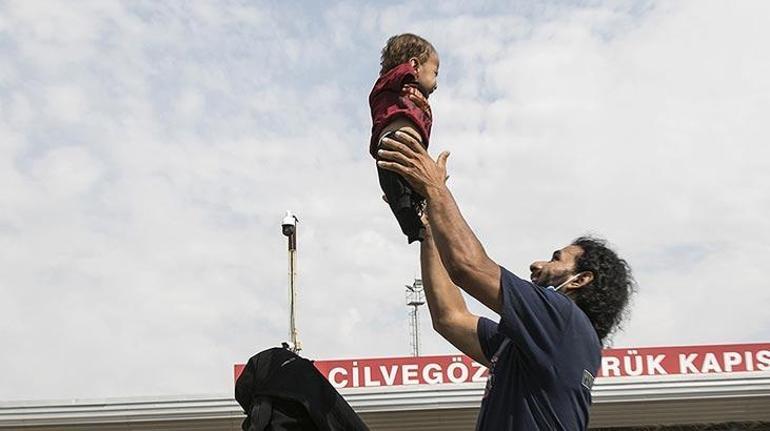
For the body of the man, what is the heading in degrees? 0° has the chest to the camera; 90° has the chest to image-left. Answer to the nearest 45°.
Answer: approximately 90°

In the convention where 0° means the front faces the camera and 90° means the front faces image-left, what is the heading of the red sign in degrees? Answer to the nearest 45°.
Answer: approximately 0°

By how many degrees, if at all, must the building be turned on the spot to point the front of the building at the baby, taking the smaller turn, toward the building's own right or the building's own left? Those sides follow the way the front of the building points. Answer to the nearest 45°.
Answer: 0° — it already faces them

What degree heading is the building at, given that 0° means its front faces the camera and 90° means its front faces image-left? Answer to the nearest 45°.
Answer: approximately 0°

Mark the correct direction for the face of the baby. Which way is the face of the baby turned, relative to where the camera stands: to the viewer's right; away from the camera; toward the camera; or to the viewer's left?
to the viewer's right

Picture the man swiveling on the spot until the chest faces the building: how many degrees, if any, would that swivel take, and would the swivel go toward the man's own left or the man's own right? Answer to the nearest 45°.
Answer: approximately 90° to the man's own right

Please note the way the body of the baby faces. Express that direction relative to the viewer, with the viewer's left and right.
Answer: facing to the right of the viewer

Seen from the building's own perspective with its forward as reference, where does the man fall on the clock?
The man is roughly at 12 o'clock from the building.

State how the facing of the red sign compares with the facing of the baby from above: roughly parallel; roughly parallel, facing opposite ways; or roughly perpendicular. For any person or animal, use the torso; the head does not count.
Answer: roughly perpendicular

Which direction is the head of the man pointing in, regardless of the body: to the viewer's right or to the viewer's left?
to the viewer's left

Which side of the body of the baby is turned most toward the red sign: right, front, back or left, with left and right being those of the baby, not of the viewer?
left

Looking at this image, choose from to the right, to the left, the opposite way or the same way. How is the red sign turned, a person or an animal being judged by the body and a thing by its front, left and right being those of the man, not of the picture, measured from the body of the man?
to the left
